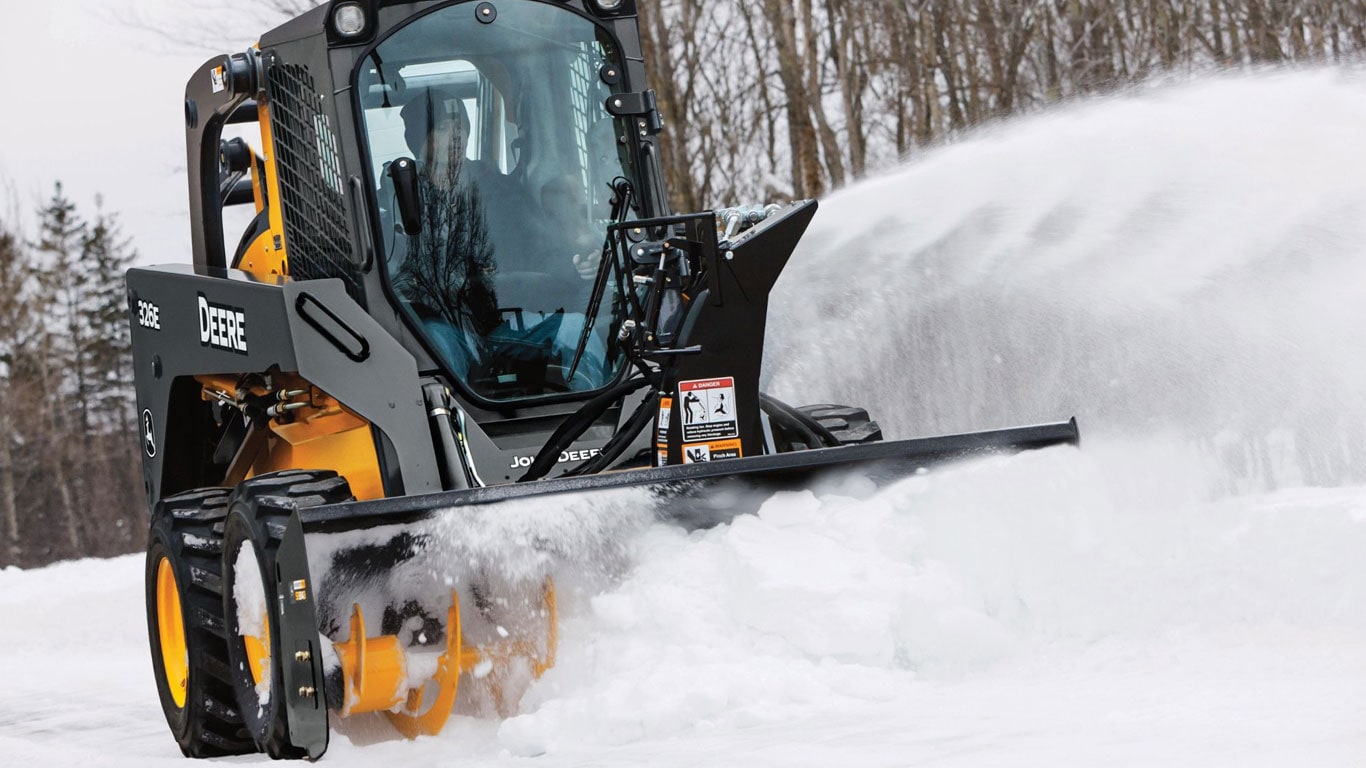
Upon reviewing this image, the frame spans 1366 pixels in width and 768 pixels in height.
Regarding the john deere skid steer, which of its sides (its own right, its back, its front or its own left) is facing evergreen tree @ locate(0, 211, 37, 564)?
back

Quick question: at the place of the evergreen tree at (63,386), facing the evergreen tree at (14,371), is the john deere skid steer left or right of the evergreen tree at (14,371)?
left

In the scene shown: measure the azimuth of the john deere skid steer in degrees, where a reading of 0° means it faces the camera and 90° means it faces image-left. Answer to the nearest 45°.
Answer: approximately 315°

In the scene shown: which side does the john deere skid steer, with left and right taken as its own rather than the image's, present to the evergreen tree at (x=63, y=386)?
back
